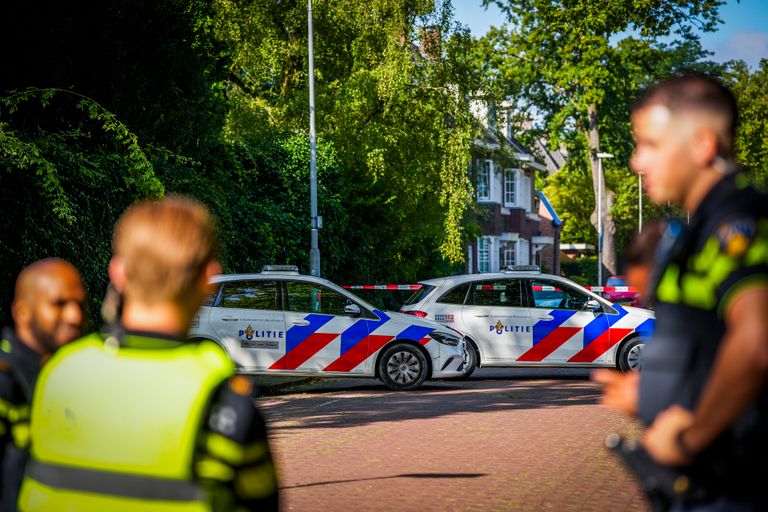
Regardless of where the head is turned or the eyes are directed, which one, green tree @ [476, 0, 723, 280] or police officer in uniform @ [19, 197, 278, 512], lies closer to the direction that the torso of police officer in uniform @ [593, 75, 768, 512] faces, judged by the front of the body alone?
the police officer in uniform

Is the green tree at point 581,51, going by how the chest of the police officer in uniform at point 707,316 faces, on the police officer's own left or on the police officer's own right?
on the police officer's own right

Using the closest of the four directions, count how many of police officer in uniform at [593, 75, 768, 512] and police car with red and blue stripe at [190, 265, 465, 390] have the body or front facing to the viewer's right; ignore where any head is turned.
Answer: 1

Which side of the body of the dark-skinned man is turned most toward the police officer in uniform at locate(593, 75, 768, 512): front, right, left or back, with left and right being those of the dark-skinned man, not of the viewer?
front

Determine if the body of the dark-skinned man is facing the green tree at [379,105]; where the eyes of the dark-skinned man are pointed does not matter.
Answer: no

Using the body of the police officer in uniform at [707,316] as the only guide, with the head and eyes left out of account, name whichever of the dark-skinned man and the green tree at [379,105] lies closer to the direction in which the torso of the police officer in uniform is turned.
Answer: the dark-skinned man

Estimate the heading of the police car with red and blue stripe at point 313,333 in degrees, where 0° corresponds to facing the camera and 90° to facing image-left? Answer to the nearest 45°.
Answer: approximately 270°

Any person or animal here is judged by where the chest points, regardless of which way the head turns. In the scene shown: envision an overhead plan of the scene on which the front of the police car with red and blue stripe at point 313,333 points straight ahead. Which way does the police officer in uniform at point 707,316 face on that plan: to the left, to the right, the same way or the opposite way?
the opposite way

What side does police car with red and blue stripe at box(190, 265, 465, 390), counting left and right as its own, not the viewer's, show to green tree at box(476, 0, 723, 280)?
left

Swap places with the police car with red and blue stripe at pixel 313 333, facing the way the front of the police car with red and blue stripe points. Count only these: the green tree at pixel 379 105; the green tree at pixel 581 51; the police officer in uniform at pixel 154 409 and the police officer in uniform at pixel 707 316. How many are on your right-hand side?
2

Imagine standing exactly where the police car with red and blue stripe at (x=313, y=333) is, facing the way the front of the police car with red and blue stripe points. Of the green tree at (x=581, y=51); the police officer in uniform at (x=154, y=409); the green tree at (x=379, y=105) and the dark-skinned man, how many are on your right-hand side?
2

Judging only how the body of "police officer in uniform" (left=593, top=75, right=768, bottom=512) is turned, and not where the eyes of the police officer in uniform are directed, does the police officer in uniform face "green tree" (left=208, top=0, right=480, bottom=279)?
no

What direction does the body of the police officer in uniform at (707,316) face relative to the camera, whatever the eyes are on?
to the viewer's left

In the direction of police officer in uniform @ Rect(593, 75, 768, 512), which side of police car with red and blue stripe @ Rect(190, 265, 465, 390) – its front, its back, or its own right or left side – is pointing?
right

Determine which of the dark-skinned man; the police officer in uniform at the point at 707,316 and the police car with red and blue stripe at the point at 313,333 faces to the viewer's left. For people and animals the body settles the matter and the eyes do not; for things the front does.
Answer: the police officer in uniform

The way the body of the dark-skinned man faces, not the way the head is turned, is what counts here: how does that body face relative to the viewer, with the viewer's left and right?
facing the viewer and to the right of the viewer

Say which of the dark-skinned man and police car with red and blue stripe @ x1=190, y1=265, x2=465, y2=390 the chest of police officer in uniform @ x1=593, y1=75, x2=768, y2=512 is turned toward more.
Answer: the dark-skinned man
